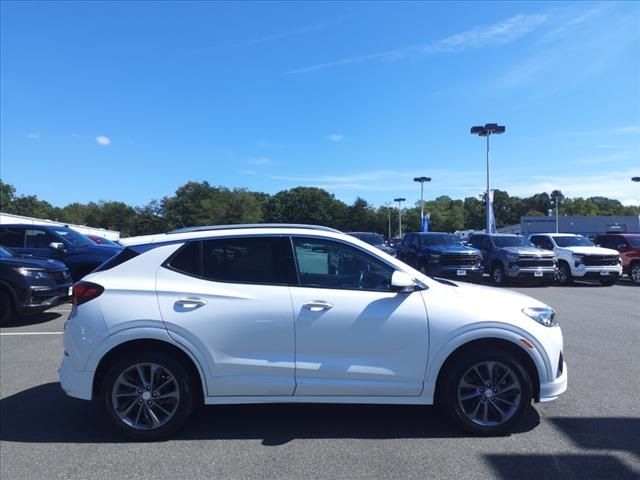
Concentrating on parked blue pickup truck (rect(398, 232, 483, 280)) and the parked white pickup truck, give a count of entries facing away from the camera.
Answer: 0

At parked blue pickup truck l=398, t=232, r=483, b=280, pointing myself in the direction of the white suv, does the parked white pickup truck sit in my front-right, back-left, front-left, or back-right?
back-left

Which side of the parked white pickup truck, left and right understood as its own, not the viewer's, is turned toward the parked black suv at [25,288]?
right

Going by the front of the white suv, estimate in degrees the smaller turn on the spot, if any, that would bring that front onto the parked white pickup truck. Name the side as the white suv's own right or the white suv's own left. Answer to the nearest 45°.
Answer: approximately 45° to the white suv's own left

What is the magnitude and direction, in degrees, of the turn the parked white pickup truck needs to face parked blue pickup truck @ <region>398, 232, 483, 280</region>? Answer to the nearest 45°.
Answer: approximately 90° to its right

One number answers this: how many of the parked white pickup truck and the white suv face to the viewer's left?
0

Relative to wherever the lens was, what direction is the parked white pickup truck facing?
facing the viewer and to the right of the viewer

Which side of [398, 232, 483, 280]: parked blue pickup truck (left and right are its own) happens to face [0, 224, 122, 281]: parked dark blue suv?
right

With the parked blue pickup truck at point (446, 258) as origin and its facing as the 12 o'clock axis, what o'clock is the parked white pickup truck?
The parked white pickup truck is roughly at 10 o'clock from the parked blue pickup truck.

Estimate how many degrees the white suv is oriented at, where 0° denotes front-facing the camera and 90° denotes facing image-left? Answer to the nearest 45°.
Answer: approximately 270°

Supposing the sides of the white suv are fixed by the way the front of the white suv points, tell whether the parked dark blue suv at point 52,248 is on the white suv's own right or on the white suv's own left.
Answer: on the white suv's own left

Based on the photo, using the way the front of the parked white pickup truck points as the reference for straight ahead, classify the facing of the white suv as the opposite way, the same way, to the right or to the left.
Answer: to the left

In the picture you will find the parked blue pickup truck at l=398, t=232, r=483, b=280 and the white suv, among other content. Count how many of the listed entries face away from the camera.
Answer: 0

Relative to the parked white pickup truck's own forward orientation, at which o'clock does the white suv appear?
The white suv is roughly at 2 o'clock from the parked white pickup truck.
